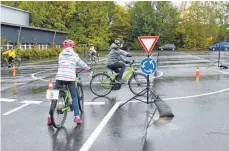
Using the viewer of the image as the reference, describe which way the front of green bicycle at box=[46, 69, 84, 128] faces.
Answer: facing away from the viewer and to the right of the viewer

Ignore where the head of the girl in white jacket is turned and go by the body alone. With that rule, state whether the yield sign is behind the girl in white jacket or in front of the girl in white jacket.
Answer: in front

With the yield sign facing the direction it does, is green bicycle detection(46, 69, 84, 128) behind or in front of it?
in front

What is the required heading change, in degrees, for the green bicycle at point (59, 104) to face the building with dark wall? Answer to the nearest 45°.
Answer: approximately 45° to its left

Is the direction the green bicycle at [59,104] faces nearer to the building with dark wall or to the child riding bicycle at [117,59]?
the child riding bicycle

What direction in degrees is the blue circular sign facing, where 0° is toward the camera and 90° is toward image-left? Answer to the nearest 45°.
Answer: approximately 0°

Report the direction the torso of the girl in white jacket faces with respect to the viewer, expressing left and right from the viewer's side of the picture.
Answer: facing away from the viewer and to the right of the viewer

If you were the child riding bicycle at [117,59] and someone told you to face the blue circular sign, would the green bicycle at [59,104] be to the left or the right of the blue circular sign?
right
